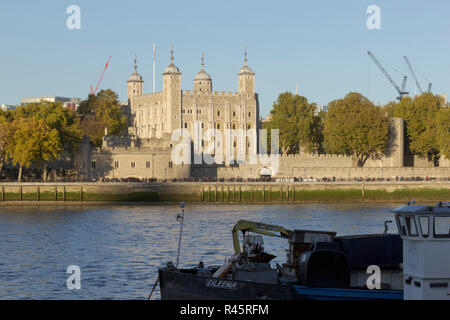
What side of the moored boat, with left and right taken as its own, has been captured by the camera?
left
